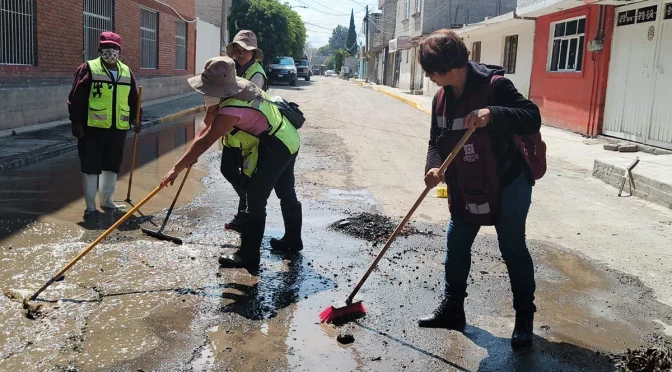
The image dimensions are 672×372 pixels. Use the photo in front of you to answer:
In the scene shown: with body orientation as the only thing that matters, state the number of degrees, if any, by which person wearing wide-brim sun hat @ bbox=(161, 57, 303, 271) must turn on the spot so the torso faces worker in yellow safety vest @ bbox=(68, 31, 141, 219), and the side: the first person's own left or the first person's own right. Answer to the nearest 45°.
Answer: approximately 45° to the first person's own right

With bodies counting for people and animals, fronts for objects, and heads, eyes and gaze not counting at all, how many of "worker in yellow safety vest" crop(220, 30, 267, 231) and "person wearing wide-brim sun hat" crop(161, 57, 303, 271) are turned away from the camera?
0

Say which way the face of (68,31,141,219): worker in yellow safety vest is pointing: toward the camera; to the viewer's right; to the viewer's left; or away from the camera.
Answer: toward the camera

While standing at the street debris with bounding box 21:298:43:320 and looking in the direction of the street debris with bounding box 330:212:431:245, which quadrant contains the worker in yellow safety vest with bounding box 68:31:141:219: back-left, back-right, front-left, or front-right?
front-left

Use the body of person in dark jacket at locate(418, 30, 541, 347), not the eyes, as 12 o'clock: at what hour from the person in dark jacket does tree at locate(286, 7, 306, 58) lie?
The tree is roughly at 4 o'clock from the person in dark jacket.

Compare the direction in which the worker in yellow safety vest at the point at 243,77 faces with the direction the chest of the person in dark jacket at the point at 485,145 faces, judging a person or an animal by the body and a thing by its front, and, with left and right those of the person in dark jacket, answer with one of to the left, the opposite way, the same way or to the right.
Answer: the same way

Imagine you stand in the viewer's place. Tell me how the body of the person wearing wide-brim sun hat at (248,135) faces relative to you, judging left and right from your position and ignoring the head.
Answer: facing to the left of the viewer

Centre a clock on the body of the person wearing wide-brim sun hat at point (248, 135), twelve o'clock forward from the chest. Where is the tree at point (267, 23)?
The tree is roughly at 3 o'clock from the person wearing wide-brim sun hat.

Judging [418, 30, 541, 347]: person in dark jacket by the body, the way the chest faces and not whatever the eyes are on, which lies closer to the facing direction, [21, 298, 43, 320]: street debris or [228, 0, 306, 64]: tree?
the street debris

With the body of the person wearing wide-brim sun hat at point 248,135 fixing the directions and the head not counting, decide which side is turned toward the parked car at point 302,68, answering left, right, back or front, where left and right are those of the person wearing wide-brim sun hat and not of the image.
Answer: right

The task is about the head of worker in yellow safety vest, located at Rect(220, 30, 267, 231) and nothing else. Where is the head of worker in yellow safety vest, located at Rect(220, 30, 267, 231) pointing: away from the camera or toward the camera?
toward the camera

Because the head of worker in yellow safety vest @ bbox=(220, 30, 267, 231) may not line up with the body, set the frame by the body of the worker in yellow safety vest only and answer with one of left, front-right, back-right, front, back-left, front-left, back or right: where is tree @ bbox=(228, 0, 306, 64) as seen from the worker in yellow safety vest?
back-right

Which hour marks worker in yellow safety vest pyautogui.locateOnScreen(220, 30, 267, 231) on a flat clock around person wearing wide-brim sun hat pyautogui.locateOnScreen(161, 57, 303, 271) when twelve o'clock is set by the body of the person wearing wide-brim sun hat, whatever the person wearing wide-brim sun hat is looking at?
The worker in yellow safety vest is roughly at 3 o'clock from the person wearing wide-brim sun hat.

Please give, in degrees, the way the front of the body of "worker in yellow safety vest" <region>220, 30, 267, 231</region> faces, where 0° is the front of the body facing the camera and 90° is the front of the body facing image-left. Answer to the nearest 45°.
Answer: approximately 45°

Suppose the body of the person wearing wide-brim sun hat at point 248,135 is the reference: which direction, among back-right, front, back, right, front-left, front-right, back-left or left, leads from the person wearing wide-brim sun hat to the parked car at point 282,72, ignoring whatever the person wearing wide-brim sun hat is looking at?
right

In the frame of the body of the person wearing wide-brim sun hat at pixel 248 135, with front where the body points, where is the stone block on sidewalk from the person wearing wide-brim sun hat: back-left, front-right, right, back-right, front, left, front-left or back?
back-right
